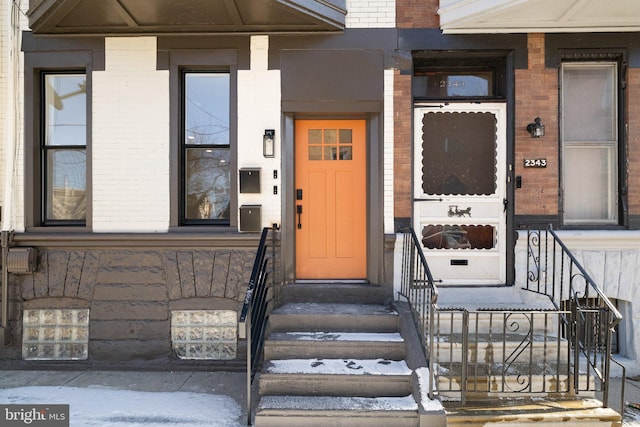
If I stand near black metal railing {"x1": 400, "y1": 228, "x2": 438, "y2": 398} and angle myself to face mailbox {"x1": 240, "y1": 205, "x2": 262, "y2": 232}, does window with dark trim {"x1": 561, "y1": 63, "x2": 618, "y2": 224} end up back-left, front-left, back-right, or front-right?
back-right

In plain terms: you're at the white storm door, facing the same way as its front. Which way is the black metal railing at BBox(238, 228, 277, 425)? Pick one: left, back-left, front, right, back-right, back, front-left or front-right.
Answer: front-right

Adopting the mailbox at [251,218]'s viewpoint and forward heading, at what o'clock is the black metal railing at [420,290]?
The black metal railing is roughly at 10 o'clock from the mailbox.

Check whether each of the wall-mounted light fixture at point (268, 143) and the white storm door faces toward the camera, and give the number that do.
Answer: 2

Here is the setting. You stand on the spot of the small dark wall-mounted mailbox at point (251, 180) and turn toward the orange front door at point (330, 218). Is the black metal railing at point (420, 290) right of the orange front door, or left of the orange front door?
right

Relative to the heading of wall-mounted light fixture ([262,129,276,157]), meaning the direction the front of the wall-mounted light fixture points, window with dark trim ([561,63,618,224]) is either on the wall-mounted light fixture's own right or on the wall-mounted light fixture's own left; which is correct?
on the wall-mounted light fixture's own left

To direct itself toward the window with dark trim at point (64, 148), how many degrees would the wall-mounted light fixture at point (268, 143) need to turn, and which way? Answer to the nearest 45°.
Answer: approximately 90° to its right

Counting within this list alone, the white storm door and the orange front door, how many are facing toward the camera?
2

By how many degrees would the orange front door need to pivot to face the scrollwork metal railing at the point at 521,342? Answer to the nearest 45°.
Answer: approximately 45° to its left

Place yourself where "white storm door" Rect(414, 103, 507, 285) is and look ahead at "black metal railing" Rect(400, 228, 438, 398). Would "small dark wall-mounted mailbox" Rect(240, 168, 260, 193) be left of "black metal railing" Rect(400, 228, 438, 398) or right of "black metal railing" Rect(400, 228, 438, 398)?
right
